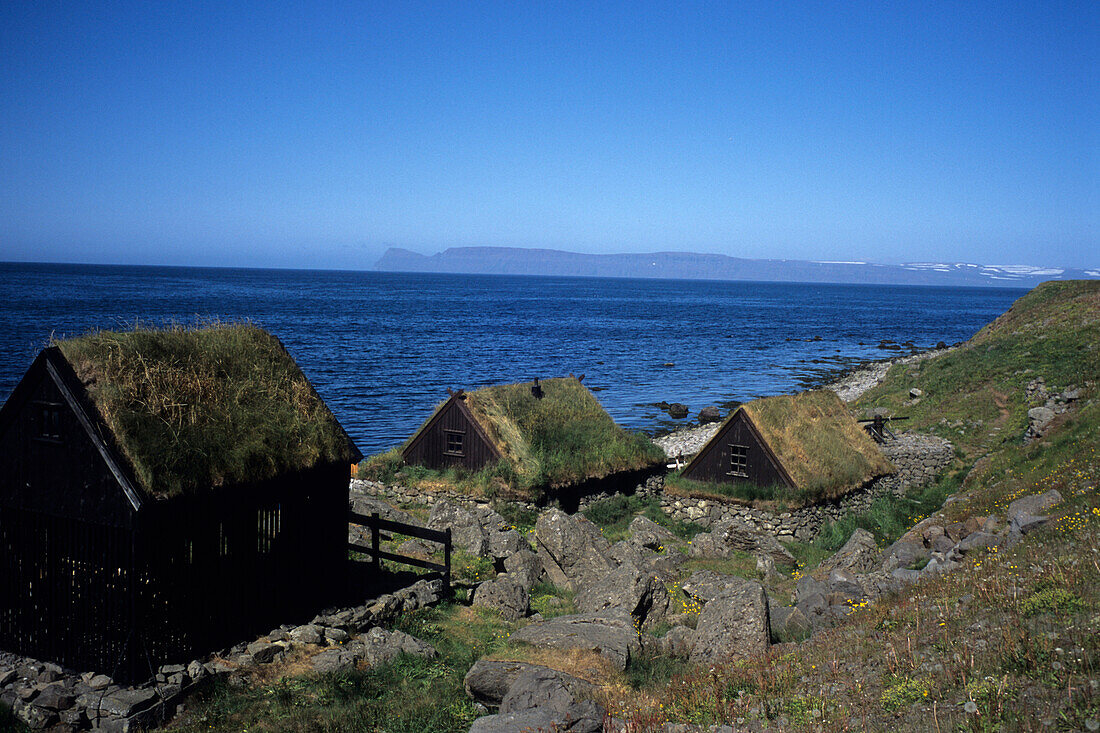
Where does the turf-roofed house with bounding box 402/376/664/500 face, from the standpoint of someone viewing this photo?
facing the viewer and to the left of the viewer

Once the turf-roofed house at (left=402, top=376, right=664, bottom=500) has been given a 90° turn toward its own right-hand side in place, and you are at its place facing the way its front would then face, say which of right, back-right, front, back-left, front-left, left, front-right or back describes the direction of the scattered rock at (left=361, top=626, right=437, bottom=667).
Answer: back-left

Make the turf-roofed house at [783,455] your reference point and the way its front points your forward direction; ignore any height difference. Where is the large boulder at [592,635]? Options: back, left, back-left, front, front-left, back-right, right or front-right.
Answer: front-left

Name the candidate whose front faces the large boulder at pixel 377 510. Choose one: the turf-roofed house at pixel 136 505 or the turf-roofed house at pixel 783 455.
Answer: the turf-roofed house at pixel 783 455

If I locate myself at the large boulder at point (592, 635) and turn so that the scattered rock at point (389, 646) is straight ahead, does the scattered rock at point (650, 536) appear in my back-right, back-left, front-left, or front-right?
back-right

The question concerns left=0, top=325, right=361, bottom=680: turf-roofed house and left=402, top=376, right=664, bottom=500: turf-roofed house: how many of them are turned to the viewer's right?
0

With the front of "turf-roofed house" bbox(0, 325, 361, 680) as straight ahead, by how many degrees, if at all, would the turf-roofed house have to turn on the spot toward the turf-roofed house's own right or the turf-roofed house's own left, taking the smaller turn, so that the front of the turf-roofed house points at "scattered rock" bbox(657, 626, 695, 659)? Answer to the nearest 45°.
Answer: approximately 135° to the turf-roofed house's own left

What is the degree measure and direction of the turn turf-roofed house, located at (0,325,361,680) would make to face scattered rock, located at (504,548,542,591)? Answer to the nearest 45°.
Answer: approximately 180°

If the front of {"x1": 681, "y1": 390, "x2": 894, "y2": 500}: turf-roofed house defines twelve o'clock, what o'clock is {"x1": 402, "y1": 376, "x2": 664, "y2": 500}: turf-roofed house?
{"x1": 402, "y1": 376, "x2": 664, "y2": 500}: turf-roofed house is roughly at 1 o'clock from {"x1": 681, "y1": 390, "x2": 894, "y2": 500}: turf-roofed house.

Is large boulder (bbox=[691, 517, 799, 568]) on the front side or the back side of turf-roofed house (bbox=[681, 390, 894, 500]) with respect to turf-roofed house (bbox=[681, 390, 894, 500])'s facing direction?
on the front side

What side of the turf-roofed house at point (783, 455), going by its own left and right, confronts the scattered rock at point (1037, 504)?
left

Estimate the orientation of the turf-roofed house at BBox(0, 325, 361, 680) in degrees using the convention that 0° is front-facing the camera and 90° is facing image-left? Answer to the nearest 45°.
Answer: approximately 45°

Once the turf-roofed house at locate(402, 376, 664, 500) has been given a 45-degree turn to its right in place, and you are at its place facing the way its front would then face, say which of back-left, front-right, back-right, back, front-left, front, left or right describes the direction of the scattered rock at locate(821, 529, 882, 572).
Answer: back-left

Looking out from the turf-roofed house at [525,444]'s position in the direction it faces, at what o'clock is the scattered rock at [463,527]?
The scattered rock is roughly at 11 o'clock from the turf-roofed house.

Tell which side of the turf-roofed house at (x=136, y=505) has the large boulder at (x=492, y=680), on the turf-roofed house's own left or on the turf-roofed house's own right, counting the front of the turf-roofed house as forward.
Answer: on the turf-roofed house's own left
